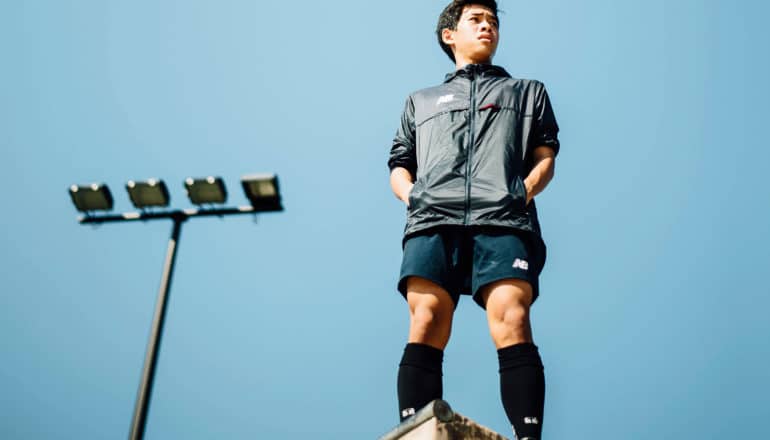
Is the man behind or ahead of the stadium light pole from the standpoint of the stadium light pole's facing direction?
ahead

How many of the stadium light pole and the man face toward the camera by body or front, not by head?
2

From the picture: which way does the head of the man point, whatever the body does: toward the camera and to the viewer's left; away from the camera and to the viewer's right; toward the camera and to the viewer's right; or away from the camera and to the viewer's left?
toward the camera and to the viewer's right

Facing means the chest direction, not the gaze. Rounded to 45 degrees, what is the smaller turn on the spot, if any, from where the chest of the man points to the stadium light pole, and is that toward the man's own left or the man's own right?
approximately 135° to the man's own right

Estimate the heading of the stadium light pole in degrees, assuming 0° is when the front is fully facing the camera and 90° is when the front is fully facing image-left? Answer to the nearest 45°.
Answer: approximately 0°
